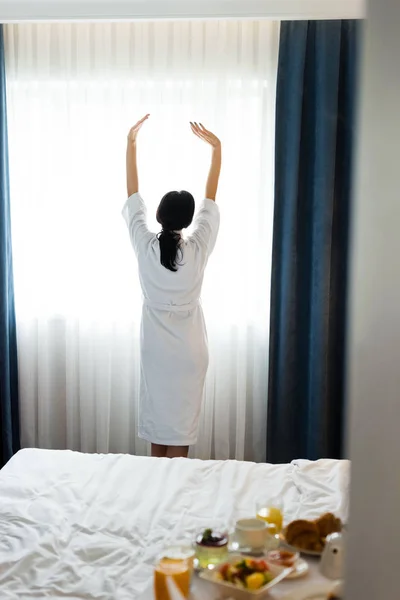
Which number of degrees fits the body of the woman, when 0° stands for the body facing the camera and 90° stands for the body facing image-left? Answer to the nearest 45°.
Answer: approximately 180°

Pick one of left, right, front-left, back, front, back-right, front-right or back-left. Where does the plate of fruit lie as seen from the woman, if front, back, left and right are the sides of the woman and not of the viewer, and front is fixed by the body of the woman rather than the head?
back

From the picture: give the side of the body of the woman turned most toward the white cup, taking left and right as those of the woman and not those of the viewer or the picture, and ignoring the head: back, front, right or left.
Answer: back

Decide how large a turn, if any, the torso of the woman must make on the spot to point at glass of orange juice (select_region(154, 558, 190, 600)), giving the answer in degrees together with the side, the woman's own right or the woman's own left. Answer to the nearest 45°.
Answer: approximately 180°

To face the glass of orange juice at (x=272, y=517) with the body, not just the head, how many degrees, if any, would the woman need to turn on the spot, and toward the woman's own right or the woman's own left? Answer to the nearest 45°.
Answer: approximately 180°

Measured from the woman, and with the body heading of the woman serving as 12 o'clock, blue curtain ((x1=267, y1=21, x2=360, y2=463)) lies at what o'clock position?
The blue curtain is roughly at 2 o'clock from the woman.

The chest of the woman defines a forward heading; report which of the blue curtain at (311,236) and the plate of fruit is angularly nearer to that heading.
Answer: the blue curtain

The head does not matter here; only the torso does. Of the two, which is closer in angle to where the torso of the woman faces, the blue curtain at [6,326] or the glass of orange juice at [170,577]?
the blue curtain

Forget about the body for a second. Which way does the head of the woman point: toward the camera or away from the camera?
away from the camera

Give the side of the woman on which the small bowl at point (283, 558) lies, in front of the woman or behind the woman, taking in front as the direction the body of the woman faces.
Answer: behind

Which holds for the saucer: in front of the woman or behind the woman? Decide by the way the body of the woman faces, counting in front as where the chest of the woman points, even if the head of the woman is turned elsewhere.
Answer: behind
